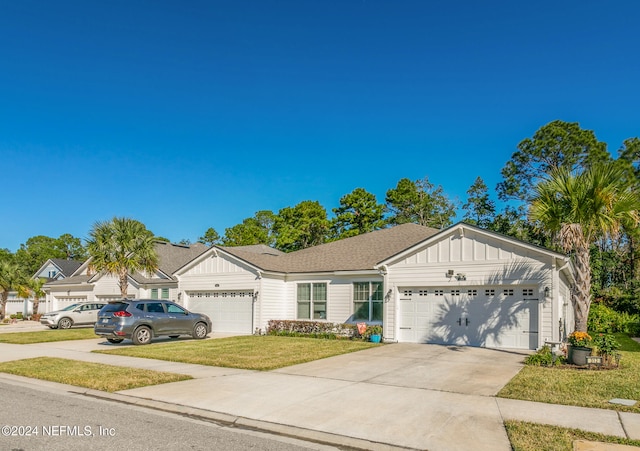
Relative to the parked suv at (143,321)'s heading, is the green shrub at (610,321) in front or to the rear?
in front

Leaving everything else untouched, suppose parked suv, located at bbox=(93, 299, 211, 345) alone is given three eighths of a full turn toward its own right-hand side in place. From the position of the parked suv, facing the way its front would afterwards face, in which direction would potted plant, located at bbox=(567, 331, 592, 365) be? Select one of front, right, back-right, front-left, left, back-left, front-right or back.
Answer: front-left

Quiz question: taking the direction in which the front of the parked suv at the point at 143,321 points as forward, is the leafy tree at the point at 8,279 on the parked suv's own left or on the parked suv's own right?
on the parked suv's own left

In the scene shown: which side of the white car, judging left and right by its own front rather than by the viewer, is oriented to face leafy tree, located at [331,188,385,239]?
back

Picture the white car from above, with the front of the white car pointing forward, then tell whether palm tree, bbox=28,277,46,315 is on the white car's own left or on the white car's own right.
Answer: on the white car's own right

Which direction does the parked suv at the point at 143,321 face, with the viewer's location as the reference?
facing away from the viewer and to the right of the viewer

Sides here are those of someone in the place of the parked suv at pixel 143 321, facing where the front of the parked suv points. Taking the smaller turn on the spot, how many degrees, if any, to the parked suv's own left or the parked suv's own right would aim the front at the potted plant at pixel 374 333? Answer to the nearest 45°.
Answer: approximately 45° to the parked suv's own right

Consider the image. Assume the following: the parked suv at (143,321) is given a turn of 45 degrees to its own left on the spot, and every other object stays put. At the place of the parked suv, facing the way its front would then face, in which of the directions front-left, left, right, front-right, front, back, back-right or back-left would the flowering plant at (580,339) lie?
back-right

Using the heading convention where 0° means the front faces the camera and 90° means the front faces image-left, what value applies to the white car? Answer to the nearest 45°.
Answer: approximately 45°

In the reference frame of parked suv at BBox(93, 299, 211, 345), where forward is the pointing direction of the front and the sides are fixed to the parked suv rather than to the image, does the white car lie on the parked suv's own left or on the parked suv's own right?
on the parked suv's own left

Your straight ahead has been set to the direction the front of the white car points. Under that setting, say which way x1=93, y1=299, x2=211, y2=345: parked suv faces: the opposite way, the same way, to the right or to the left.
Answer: the opposite way
